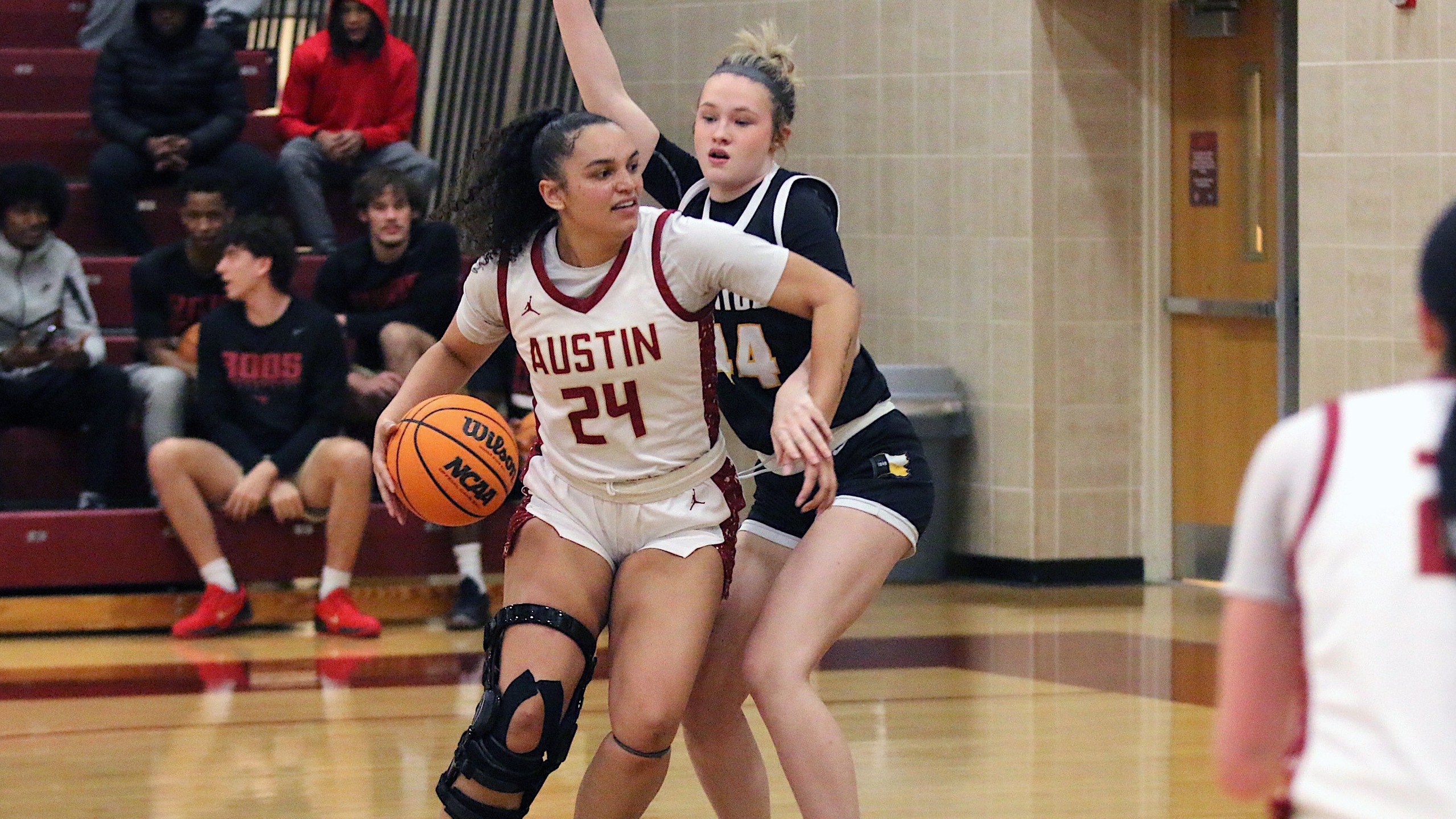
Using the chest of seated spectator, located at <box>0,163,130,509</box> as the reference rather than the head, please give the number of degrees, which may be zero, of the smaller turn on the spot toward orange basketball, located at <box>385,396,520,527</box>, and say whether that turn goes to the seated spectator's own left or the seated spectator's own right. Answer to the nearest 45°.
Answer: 0° — they already face it

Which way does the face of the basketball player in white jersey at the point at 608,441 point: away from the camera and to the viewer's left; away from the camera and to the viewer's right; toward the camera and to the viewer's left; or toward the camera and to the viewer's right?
toward the camera and to the viewer's right

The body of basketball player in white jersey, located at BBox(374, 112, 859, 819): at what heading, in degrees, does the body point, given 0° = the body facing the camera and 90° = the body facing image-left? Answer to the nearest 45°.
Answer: approximately 0°

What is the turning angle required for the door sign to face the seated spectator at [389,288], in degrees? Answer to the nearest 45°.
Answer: approximately 90° to its right

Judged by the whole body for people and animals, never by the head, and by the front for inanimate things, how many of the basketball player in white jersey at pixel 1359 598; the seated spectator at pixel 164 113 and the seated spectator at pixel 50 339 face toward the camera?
2

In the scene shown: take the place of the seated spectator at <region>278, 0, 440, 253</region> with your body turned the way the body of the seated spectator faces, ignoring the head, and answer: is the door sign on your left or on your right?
on your left

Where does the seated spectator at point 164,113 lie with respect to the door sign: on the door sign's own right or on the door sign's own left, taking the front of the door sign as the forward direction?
on the door sign's own right

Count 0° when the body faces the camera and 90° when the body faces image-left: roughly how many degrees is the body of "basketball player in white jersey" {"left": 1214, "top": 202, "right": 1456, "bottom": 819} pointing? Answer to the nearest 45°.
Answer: approximately 180°

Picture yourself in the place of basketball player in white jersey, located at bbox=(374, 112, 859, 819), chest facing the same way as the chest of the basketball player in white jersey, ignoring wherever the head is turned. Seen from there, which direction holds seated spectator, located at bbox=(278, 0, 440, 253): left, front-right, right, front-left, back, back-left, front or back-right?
back
